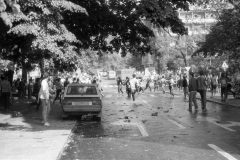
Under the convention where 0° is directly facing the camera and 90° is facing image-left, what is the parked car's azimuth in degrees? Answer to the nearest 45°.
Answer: approximately 180°

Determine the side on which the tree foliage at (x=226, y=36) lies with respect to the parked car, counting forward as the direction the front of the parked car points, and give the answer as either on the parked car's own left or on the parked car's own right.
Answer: on the parked car's own right

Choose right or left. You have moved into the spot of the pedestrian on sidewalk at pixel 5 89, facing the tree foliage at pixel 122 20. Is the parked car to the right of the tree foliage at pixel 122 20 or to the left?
right

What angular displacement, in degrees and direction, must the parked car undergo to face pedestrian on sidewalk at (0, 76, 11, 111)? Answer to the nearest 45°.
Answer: approximately 45° to its left

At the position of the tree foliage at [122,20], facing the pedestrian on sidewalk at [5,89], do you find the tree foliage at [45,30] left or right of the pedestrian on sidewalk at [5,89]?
left
